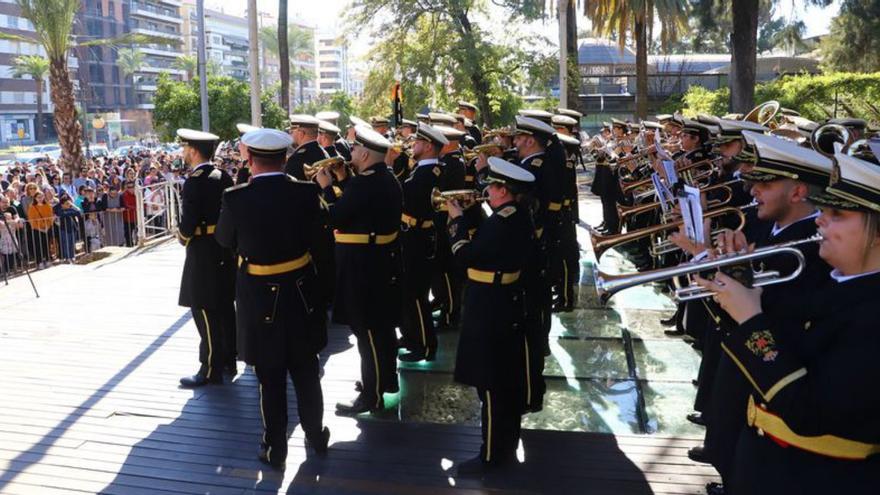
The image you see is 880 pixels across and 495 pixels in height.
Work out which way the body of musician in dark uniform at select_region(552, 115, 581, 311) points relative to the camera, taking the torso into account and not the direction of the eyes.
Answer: to the viewer's left

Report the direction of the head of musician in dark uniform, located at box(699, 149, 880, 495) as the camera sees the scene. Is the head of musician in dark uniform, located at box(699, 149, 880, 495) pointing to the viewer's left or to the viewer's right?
to the viewer's left

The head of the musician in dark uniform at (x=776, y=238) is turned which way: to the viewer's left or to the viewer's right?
to the viewer's left

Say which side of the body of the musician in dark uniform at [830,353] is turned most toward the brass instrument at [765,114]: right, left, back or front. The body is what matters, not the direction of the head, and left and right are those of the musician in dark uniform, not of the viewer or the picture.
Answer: right

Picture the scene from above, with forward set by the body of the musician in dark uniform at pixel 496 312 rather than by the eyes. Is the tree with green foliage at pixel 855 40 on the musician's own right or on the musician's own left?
on the musician's own right

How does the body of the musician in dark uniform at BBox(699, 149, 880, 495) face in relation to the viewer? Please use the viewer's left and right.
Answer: facing to the left of the viewer

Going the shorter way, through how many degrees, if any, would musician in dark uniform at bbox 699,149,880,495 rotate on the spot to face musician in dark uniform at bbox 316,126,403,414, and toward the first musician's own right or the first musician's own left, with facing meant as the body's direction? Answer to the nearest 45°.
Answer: approximately 45° to the first musician's own right

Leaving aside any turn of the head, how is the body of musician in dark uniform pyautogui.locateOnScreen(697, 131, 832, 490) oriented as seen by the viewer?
to the viewer's left
